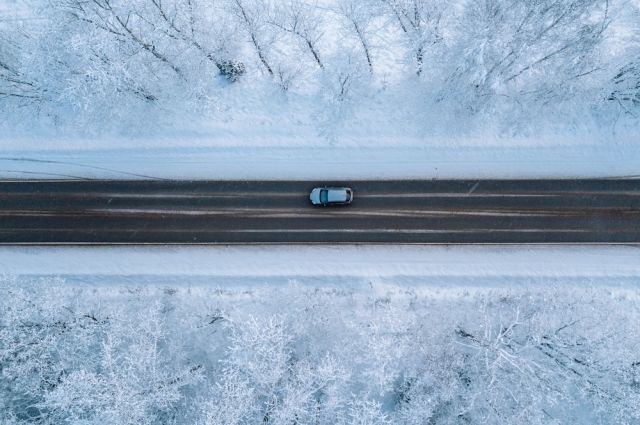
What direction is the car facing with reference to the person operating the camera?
facing to the left of the viewer
